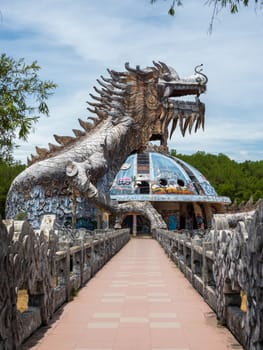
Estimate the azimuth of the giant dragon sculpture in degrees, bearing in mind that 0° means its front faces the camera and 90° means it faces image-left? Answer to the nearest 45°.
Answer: approximately 270°

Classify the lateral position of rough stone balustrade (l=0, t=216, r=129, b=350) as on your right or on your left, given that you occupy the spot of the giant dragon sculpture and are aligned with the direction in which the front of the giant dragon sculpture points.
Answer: on your right
